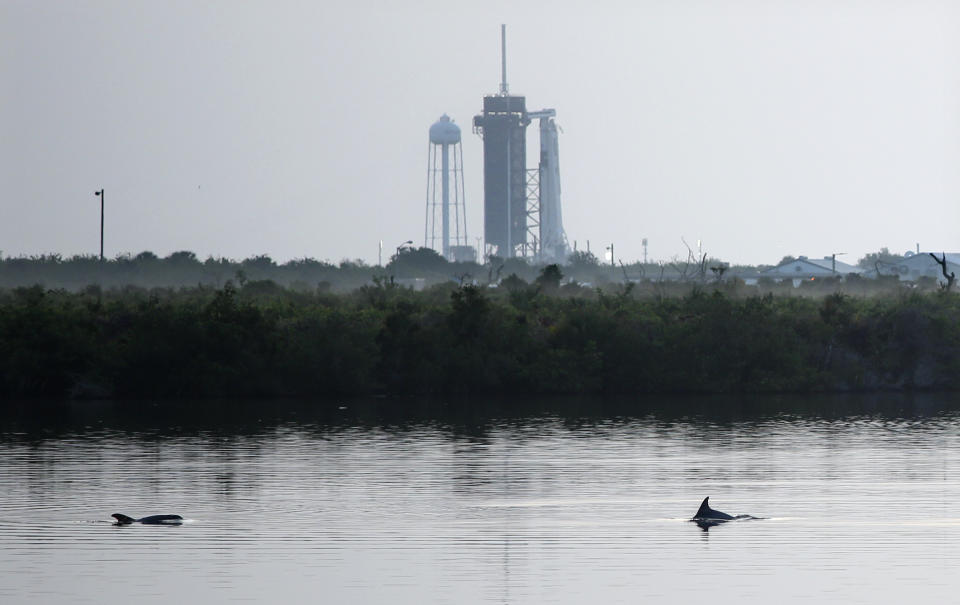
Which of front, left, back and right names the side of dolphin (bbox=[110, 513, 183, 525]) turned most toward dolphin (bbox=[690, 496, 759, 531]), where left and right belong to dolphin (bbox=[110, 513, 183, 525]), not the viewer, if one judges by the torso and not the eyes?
front

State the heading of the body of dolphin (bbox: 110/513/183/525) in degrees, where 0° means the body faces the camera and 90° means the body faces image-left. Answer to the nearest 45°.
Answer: approximately 270°
